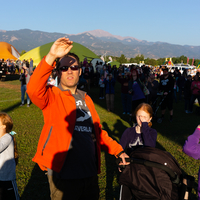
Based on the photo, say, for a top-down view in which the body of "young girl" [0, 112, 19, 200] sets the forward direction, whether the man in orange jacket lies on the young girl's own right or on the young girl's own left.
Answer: on the young girl's own left

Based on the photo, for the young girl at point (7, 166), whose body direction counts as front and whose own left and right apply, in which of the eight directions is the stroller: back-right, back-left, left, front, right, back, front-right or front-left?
back-left
